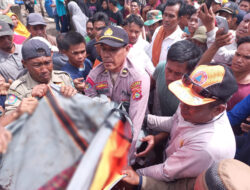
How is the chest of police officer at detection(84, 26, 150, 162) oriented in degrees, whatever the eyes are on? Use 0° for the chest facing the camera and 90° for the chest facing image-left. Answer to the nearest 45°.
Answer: approximately 45°

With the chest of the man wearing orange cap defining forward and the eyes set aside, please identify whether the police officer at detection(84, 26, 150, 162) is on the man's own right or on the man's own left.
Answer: on the man's own right

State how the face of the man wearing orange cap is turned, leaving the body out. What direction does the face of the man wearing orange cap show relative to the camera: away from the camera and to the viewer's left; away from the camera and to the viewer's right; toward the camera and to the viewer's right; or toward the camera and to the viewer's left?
toward the camera and to the viewer's left

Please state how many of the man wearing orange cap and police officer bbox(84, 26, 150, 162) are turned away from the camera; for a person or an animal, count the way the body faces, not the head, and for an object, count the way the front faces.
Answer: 0

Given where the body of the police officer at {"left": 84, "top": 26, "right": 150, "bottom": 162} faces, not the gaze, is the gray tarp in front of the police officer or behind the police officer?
in front

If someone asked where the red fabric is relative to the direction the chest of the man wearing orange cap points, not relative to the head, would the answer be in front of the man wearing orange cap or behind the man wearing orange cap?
in front

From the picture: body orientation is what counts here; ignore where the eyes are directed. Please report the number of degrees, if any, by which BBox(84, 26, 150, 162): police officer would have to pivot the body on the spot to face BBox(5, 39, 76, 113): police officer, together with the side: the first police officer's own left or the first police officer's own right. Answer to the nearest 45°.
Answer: approximately 45° to the first police officer's own right

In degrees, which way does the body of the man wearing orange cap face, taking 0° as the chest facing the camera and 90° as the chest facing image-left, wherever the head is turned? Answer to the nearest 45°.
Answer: approximately 45°

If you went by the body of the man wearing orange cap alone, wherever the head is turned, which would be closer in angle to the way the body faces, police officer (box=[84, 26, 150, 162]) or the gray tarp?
the gray tarp

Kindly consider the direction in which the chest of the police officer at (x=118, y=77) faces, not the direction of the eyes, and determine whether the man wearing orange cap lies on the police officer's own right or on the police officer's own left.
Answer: on the police officer's own left

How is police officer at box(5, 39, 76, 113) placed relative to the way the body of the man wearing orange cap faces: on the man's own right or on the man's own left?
on the man's own right

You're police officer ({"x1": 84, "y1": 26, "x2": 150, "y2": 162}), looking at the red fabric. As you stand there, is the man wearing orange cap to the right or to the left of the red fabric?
left
